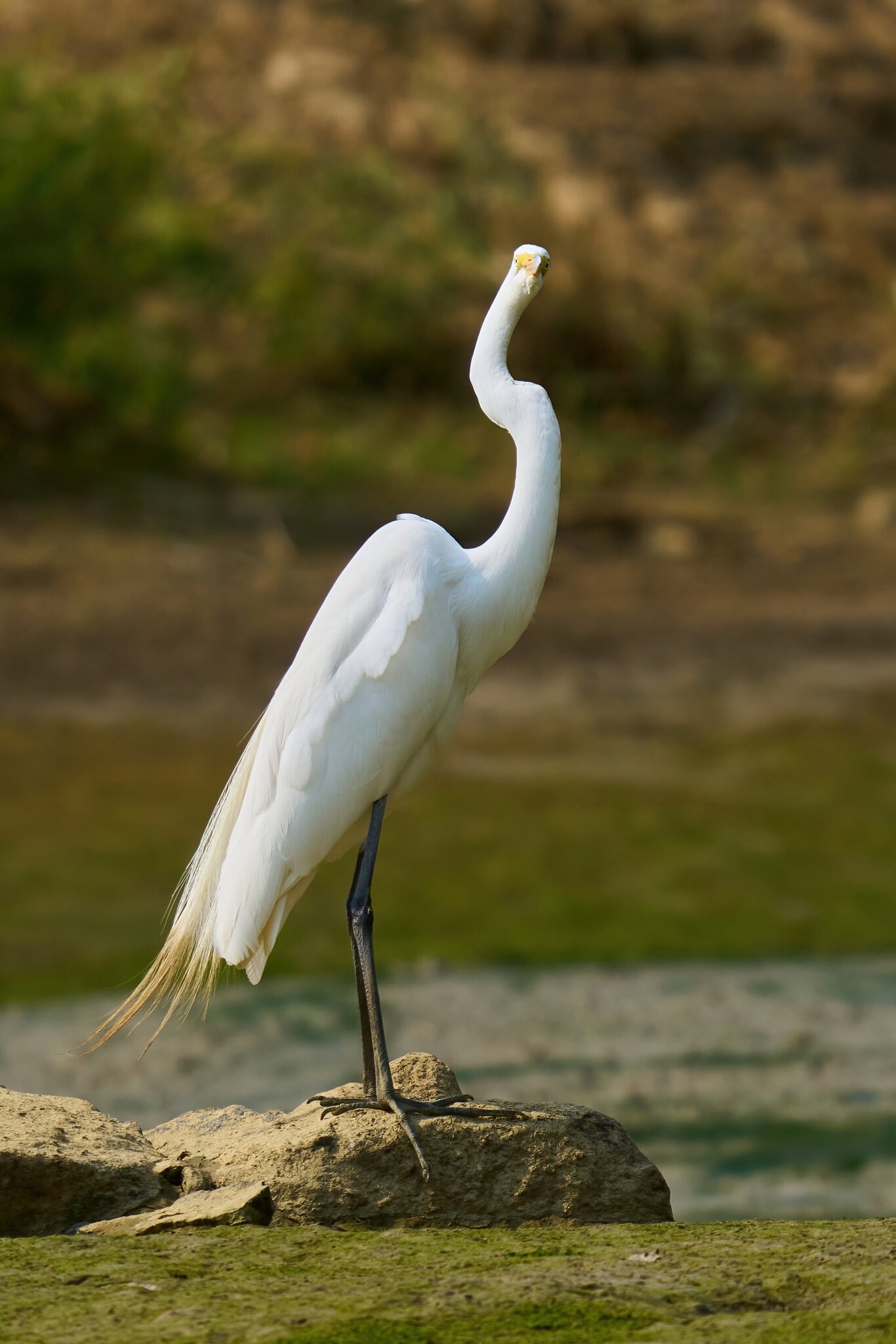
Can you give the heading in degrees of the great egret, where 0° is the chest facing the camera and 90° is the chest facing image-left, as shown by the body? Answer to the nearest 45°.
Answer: approximately 270°
